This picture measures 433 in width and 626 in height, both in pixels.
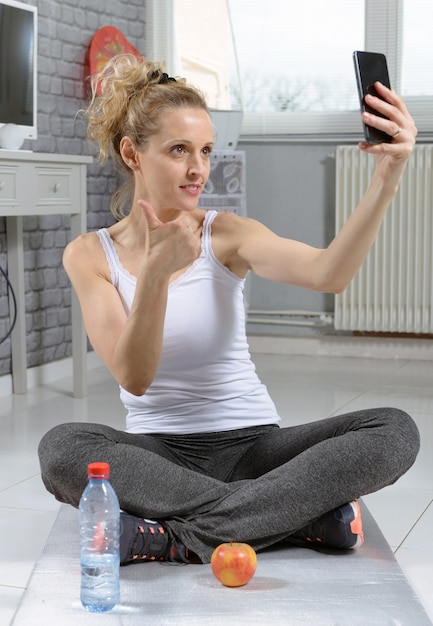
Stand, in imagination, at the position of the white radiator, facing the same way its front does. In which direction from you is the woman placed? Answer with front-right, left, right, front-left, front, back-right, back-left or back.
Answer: front

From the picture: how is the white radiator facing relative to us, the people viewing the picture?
facing the viewer

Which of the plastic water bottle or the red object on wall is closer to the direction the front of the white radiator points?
the plastic water bottle

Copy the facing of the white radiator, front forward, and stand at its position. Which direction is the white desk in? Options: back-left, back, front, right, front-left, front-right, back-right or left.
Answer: front-right

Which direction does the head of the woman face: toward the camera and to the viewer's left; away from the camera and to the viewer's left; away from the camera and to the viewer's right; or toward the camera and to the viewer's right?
toward the camera and to the viewer's right

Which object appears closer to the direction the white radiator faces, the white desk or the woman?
the woman

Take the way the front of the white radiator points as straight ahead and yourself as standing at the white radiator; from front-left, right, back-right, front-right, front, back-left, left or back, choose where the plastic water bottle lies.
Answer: front

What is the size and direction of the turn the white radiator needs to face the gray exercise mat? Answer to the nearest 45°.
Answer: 0° — it already faces it

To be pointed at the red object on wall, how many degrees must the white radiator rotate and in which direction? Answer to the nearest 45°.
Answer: approximately 90° to its right

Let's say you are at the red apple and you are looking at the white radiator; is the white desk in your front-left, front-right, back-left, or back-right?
front-left

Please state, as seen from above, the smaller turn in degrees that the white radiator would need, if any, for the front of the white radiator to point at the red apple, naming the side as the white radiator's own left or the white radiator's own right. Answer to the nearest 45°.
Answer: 0° — it already faces it
